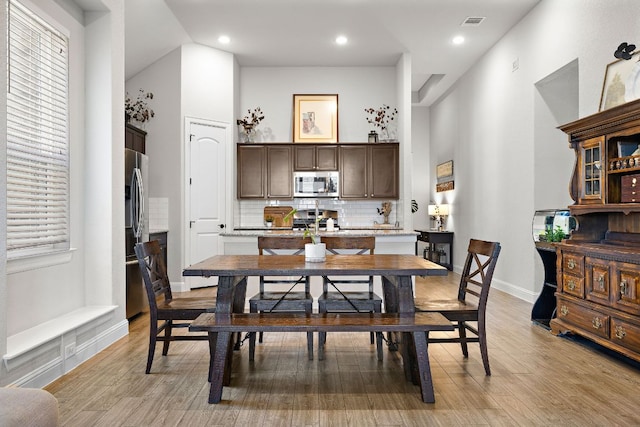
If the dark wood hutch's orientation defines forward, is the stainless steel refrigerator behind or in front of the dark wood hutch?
in front

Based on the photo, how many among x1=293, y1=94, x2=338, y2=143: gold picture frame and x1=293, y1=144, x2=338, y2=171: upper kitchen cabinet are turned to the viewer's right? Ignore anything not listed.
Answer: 0

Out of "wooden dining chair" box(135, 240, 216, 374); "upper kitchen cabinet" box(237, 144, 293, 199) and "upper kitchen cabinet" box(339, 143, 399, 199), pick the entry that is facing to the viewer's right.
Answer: the wooden dining chair

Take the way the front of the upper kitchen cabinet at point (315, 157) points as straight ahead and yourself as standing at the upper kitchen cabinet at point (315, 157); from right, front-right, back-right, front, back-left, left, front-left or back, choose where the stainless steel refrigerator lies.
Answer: front-right

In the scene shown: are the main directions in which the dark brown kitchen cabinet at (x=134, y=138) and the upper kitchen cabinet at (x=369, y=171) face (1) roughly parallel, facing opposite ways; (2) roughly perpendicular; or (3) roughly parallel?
roughly perpendicular

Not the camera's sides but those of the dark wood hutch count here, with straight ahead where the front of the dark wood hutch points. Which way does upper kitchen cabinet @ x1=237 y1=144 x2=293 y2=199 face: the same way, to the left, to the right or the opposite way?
to the left

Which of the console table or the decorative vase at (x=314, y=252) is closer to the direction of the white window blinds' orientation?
the decorative vase

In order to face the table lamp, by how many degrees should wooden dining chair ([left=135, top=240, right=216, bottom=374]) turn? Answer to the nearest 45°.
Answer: approximately 45° to its left

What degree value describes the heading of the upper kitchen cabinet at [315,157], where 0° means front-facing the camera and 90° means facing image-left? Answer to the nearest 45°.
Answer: approximately 0°

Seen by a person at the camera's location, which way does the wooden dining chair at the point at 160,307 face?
facing to the right of the viewer

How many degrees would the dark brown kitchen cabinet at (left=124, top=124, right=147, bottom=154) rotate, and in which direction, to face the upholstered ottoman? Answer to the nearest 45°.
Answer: approximately 45° to its right

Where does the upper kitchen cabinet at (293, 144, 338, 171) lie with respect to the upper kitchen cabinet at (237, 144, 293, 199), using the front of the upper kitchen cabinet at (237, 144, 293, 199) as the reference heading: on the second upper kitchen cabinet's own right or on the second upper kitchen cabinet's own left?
on the second upper kitchen cabinet's own left

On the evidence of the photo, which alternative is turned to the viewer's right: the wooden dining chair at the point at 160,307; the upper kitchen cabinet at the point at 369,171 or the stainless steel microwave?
the wooden dining chair
